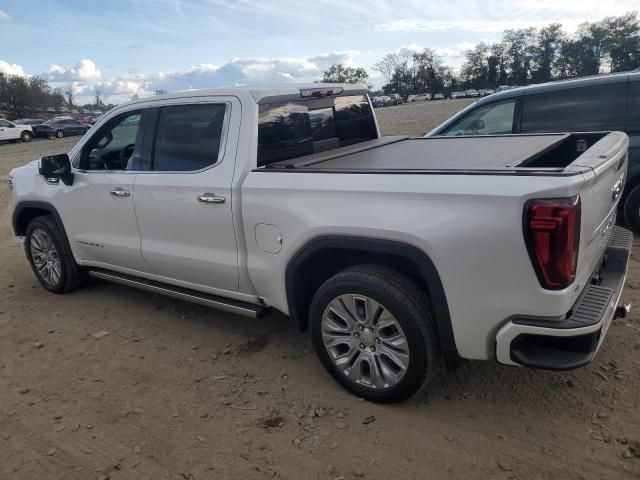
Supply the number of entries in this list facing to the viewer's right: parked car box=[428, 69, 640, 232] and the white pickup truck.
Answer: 0

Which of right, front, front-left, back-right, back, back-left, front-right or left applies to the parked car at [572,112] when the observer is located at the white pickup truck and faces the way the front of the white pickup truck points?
right

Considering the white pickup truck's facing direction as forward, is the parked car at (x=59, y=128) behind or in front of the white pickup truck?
in front

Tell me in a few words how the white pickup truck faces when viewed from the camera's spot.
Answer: facing away from the viewer and to the left of the viewer

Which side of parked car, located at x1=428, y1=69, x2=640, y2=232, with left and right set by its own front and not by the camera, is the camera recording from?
left

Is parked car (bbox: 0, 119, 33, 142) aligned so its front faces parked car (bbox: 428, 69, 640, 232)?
no

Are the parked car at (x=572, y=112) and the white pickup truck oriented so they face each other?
no

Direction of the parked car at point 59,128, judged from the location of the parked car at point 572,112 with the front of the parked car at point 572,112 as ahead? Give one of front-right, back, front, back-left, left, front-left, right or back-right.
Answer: front-right
